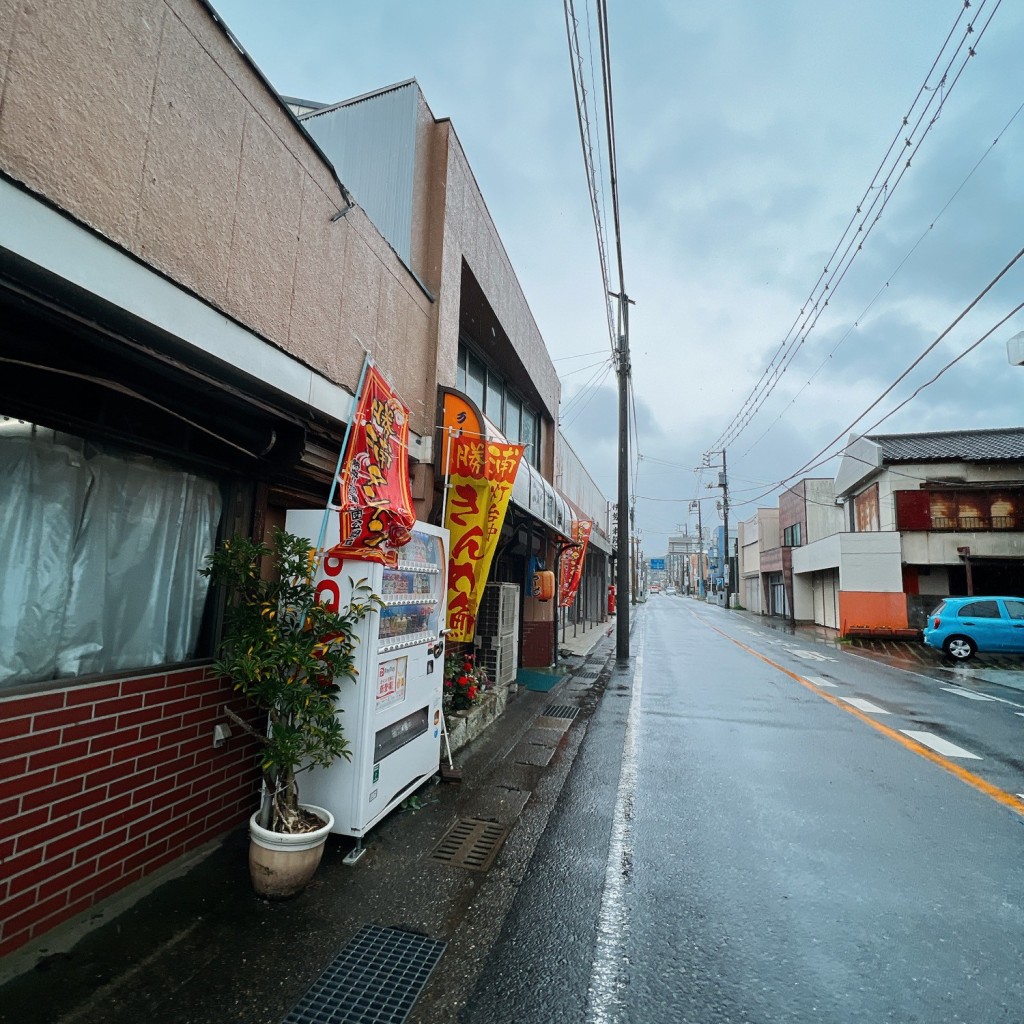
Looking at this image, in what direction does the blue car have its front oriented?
to the viewer's right

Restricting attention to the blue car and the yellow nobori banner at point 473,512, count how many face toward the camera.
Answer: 1

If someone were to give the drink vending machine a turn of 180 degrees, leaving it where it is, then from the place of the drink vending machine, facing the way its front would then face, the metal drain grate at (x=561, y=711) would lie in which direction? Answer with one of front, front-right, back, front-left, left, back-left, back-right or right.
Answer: right

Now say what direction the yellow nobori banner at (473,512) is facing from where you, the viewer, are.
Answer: facing the viewer

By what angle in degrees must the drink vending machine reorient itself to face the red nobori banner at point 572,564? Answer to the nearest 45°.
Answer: approximately 90° to its left

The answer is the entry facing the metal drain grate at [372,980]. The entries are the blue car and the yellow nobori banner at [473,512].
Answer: the yellow nobori banner

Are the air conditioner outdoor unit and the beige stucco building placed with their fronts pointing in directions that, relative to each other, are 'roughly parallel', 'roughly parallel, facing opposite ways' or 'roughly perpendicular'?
roughly parallel

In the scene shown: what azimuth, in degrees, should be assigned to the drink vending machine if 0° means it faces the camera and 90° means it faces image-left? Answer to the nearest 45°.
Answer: approximately 315°

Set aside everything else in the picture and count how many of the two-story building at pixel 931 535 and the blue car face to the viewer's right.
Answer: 1

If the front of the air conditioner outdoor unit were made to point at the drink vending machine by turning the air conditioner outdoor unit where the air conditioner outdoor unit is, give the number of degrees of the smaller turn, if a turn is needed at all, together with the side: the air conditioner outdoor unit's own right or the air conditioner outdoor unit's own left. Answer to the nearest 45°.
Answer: approximately 45° to the air conditioner outdoor unit's own right

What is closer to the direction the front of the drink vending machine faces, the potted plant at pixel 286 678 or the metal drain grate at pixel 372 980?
the metal drain grate
